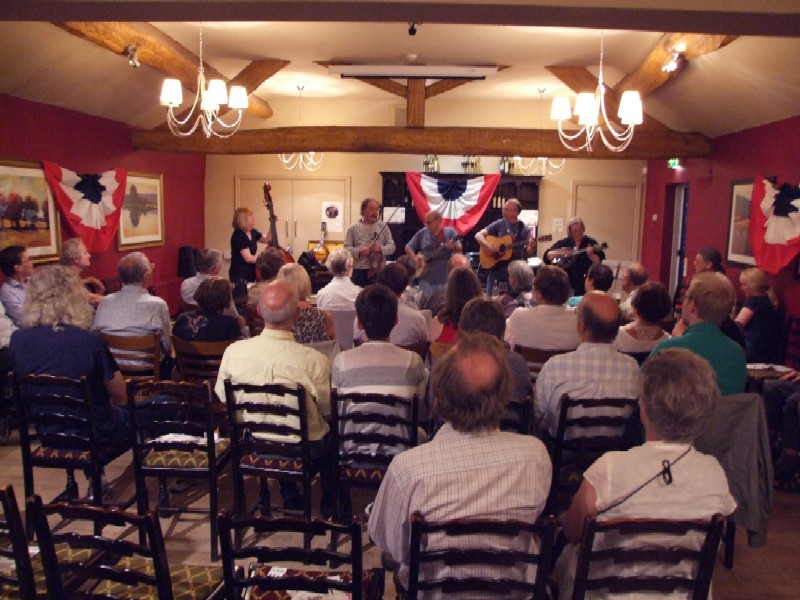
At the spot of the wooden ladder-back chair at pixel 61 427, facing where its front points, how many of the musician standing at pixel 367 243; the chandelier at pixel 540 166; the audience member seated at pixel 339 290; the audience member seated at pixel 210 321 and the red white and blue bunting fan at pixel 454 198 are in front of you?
5

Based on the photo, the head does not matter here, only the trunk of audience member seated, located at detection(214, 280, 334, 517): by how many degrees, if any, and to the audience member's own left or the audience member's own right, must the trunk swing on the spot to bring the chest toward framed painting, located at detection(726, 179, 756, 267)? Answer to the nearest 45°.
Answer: approximately 45° to the audience member's own right

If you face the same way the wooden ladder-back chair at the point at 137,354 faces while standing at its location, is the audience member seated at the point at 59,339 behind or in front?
behind

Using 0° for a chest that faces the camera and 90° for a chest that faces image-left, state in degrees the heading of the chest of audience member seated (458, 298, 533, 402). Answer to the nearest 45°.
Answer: approximately 180°

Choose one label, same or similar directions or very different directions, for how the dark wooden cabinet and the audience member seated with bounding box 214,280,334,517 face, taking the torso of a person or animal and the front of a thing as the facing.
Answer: very different directions

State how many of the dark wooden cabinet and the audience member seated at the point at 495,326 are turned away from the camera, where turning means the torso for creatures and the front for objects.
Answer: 1

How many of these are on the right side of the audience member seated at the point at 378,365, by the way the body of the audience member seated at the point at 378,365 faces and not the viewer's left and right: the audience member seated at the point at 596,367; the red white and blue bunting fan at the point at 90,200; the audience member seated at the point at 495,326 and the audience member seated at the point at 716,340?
3

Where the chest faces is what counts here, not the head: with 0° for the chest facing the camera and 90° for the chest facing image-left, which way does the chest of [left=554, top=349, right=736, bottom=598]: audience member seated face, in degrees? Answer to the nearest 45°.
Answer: approximately 180°

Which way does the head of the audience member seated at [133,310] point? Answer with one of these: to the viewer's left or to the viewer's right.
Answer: to the viewer's right

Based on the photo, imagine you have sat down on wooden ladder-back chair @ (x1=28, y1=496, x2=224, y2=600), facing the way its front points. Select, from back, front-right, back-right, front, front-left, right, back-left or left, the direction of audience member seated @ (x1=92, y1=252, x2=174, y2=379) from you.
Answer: front-left

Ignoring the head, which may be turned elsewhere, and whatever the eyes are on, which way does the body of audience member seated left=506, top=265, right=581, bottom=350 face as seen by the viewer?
away from the camera

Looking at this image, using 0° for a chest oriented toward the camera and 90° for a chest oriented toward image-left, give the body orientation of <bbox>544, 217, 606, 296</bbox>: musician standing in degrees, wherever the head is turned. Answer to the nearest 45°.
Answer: approximately 0°

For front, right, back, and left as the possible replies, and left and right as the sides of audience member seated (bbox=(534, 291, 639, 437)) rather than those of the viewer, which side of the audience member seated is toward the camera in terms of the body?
back

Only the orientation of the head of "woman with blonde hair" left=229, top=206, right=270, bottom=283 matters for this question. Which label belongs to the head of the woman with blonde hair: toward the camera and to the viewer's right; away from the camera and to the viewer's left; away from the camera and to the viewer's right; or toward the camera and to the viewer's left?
toward the camera and to the viewer's right
